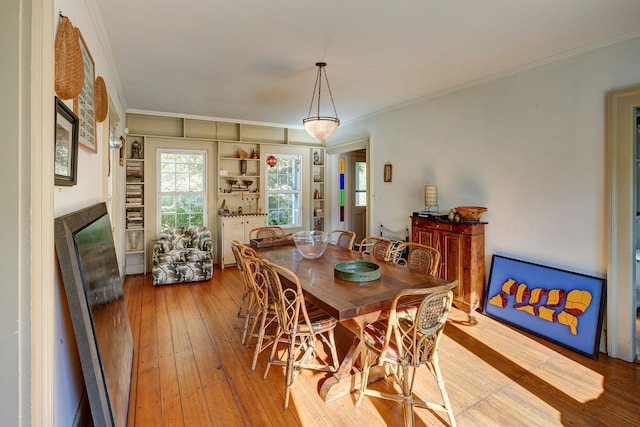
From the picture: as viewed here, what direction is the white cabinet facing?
toward the camera

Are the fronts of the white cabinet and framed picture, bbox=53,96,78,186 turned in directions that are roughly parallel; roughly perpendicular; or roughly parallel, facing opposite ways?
roughly perpendicular

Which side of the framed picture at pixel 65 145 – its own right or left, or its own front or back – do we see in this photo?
right

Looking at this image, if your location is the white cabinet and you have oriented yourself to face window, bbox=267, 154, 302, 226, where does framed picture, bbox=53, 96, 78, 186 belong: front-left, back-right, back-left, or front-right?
back-right

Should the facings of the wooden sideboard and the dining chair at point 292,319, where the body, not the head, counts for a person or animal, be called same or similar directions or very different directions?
very different directions

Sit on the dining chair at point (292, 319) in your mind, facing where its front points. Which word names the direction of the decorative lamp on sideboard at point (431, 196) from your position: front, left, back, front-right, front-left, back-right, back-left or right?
front

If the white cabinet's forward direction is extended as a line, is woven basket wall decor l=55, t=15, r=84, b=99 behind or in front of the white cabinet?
in front

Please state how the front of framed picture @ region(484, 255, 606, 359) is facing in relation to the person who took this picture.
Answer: facing the viewer and to the left of the viewer

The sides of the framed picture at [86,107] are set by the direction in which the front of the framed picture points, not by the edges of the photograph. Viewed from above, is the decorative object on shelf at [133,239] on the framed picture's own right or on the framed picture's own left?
on the framed picture's own left

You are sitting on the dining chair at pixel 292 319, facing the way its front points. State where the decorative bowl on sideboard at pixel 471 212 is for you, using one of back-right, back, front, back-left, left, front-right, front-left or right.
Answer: front

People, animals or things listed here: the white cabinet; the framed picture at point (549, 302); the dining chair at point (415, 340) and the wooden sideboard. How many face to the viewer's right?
0

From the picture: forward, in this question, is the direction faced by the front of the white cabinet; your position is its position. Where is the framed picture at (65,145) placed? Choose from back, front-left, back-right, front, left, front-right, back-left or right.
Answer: front

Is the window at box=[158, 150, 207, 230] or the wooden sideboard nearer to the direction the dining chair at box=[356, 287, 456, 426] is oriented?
the window

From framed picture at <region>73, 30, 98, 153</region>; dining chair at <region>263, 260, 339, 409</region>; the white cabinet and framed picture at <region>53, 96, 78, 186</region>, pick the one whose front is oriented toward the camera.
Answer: the white cabinet

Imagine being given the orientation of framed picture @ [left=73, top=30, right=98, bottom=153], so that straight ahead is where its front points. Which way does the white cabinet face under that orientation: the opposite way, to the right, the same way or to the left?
to the right
